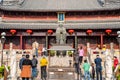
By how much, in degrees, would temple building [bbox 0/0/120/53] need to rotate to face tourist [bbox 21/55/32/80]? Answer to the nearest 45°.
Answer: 0° — it already faces them

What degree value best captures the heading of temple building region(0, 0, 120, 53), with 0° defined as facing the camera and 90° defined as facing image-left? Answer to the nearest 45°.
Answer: approximately 0°
